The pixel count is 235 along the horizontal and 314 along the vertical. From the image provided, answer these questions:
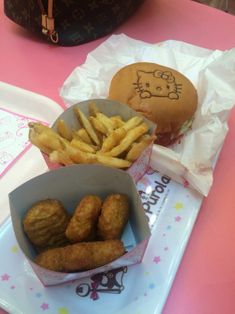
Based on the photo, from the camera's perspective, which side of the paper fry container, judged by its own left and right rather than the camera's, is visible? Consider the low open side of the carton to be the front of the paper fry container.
front

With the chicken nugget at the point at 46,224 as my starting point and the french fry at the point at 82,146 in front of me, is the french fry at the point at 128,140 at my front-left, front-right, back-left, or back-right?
front-right
